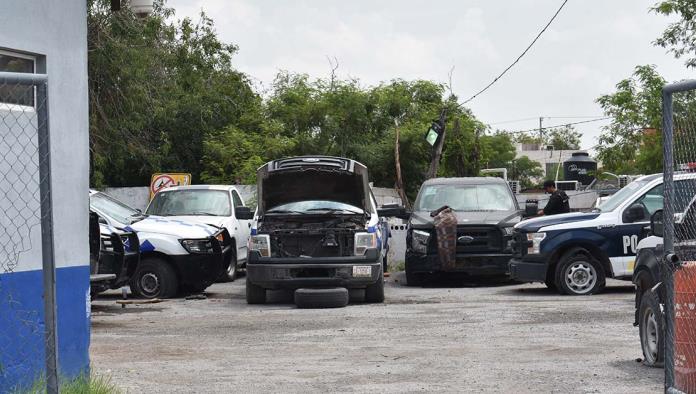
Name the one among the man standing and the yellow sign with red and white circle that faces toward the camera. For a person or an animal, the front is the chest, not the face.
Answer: the yellow sign with red and white circle

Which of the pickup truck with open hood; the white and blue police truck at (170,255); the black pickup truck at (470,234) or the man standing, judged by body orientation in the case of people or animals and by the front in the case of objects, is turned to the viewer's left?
the man standing

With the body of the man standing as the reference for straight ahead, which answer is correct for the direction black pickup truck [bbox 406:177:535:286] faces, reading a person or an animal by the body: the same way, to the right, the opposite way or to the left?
to the left

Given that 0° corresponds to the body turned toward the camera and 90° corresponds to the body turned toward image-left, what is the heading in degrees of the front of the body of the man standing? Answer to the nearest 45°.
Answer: approximately 90°

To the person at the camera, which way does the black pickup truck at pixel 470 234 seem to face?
facing the viewer

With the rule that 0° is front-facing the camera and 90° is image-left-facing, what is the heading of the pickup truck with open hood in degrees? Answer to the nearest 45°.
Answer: approximately 0°

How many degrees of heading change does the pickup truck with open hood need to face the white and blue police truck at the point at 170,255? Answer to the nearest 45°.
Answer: approximately 90° to its right

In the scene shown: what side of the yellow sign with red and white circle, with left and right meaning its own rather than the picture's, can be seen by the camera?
front

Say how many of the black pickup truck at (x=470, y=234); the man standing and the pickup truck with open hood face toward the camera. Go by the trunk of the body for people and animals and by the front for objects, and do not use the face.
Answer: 2

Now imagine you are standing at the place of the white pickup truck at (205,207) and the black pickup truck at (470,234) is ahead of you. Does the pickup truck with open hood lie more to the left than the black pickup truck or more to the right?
right

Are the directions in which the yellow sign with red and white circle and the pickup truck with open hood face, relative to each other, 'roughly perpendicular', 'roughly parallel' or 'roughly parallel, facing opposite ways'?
roughly parallel

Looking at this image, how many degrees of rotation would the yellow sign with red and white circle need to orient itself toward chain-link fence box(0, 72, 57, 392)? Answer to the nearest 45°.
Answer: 0° — it already faces it

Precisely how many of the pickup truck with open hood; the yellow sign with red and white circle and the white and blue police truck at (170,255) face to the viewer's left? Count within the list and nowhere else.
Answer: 0

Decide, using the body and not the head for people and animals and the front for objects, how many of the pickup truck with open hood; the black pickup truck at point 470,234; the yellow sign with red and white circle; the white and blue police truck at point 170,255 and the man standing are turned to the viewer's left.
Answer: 1

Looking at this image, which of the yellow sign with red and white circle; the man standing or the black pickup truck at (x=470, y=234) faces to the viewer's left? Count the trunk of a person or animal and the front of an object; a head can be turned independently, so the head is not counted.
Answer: the man standing
